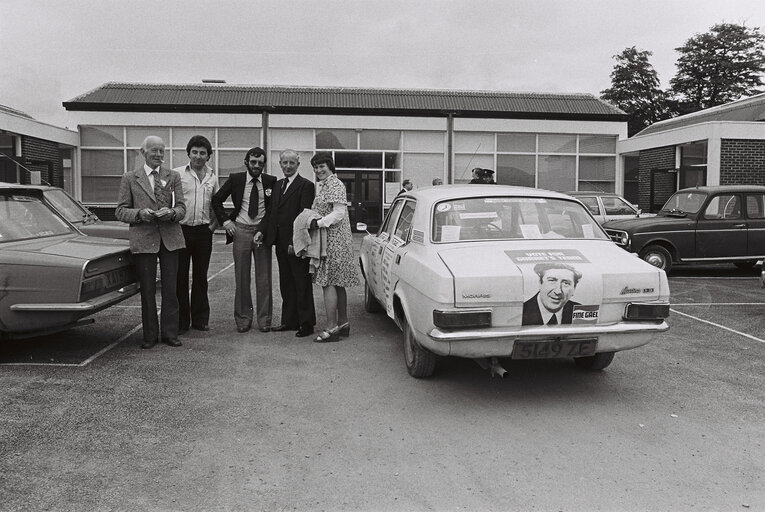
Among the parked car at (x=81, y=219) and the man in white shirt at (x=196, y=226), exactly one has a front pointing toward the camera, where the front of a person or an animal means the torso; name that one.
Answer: the man in white shirt

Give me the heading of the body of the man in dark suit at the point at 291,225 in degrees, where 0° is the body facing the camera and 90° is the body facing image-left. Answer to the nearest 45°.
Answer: approximately 45°

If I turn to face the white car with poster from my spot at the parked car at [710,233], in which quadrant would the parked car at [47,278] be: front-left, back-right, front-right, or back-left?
front-right

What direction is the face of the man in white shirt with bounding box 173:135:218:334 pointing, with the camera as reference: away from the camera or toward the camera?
toward the camera

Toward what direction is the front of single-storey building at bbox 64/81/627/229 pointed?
toward the camera

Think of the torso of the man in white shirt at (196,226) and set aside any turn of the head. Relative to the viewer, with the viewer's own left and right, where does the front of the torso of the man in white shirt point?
facing the viewer

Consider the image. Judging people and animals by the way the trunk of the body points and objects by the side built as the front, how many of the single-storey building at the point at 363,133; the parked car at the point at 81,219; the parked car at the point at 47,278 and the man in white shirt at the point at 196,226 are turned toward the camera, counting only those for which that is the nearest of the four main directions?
2

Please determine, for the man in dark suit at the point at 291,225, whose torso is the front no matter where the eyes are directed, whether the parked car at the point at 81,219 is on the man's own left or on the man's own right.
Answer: on the man's own right

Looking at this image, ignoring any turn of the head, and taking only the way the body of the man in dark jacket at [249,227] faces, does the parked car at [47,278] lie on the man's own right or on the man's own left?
on the man's own right

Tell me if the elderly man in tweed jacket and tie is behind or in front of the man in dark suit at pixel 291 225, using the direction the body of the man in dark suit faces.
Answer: in front

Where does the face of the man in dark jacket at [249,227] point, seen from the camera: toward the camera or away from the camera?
toward the camera
